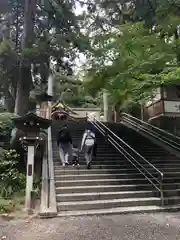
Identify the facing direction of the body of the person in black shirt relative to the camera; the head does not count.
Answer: away from the camera

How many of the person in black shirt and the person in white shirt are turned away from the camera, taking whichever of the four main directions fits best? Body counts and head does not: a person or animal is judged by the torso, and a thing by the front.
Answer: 2

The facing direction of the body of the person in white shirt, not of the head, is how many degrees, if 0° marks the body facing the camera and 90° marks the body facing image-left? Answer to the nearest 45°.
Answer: approximately 180°

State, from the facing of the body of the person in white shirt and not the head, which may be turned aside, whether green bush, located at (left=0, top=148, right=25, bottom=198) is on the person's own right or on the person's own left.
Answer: on the person's own left

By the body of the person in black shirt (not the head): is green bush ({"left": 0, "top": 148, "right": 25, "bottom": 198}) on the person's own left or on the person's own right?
on the person's own left

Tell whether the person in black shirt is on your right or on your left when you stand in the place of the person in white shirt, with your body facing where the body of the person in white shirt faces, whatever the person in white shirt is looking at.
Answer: on your left
